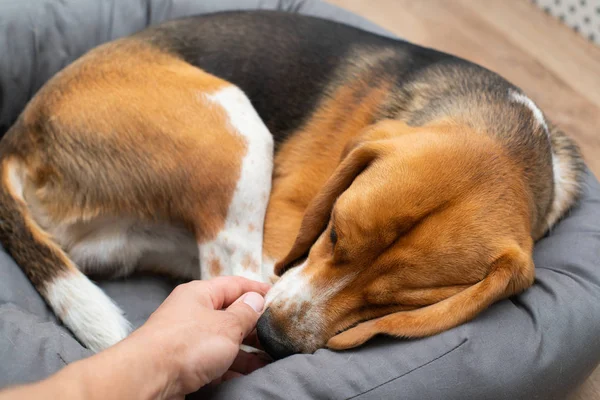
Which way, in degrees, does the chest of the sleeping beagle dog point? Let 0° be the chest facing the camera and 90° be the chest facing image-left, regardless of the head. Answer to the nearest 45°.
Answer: approximately 270°
